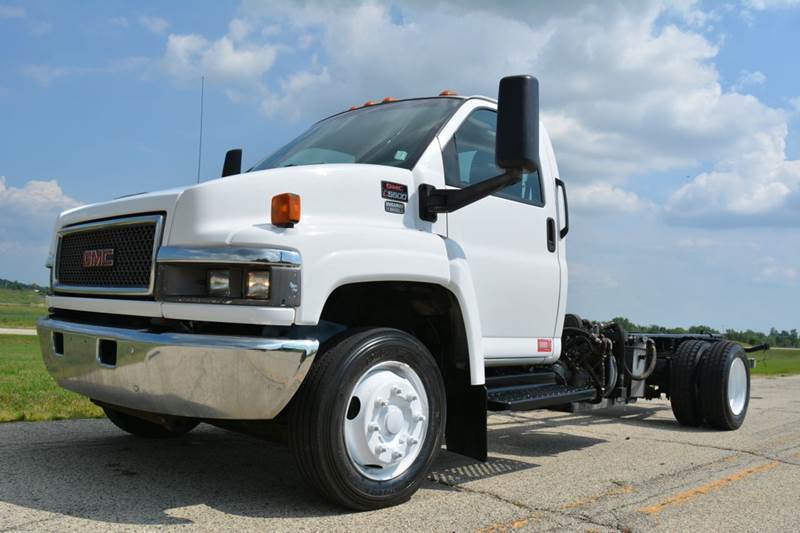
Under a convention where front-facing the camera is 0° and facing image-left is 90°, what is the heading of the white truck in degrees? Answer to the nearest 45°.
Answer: approximately 45°
